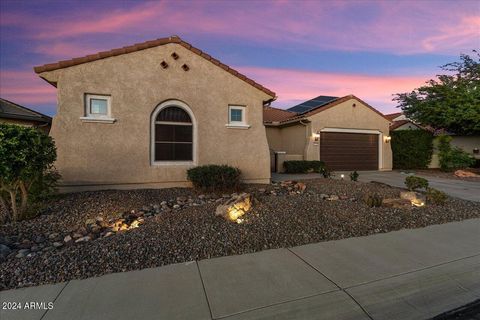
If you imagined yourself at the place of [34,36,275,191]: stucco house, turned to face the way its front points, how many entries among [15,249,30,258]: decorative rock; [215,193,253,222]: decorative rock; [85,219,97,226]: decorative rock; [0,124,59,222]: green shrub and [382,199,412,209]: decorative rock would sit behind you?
0

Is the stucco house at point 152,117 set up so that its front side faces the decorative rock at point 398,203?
no

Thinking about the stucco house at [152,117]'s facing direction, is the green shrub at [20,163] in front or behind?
in front

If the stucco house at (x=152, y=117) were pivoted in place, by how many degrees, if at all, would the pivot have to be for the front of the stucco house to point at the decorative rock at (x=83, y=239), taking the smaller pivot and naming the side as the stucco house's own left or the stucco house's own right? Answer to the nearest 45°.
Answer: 0° — it already faces it

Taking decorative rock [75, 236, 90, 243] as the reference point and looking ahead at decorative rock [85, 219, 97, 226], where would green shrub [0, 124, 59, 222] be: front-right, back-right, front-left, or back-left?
front-left

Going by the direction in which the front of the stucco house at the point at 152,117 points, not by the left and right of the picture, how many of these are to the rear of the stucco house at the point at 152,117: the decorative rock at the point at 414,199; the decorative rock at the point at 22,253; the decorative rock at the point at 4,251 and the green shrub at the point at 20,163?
0

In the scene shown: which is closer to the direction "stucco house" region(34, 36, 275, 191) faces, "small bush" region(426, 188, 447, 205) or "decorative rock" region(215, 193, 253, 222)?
the decorative rock

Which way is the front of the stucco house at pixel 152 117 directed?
toward the camera

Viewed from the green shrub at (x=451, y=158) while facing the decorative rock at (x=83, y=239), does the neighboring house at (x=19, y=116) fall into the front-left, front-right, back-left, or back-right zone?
front-right

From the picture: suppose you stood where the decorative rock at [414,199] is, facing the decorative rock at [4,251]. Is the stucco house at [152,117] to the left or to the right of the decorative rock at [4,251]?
right

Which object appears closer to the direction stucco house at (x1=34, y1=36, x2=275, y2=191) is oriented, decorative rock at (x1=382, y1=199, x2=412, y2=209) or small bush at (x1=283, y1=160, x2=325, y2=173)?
the decorative rock

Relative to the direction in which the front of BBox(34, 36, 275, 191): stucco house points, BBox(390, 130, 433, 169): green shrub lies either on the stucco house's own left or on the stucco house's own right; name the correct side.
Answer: on the stucco house's own left

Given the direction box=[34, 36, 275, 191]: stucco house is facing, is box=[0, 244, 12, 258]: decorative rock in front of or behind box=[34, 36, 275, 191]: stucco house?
in front

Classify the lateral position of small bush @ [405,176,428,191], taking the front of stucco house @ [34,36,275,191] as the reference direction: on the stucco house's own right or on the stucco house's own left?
on the stucco house's own left

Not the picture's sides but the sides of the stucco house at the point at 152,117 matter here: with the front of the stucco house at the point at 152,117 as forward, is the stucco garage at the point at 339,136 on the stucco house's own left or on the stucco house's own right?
on the stucco house's own left

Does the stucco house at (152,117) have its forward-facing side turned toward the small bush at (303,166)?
no
